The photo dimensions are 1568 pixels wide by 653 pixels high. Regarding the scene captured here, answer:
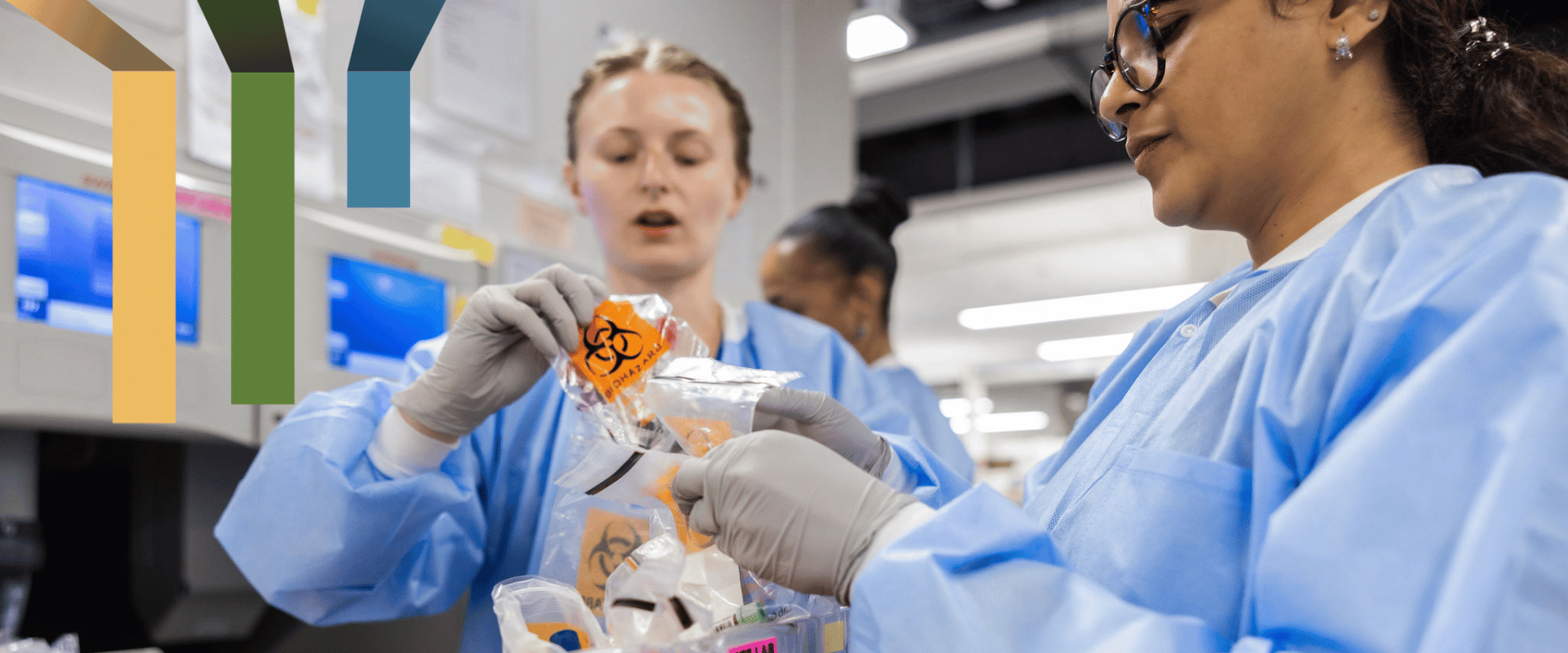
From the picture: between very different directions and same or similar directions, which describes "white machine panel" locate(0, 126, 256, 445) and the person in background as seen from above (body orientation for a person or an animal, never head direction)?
very different directions

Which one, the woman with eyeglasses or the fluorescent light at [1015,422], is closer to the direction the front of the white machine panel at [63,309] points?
the woman with eyeglasses

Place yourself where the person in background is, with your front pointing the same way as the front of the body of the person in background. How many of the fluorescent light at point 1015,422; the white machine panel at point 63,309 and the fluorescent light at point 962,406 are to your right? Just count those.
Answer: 2

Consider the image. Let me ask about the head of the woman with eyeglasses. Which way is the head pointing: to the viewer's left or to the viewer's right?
to the viewer's left

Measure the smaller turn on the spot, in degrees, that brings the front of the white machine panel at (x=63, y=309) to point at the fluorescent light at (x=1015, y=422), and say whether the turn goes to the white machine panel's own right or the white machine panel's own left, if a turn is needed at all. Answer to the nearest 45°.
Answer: approximately 90° to the white machine panel's own left

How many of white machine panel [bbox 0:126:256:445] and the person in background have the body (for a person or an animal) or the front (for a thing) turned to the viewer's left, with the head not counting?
1

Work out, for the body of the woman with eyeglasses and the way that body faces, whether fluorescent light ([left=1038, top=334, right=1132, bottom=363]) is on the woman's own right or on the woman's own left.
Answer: on the woman's own right

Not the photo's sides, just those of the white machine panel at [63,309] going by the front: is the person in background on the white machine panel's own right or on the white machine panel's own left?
on the white machine panel's own left

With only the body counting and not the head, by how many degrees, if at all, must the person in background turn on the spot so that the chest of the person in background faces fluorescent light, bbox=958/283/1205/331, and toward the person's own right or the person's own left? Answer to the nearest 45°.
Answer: approximately 90° to the person's own right

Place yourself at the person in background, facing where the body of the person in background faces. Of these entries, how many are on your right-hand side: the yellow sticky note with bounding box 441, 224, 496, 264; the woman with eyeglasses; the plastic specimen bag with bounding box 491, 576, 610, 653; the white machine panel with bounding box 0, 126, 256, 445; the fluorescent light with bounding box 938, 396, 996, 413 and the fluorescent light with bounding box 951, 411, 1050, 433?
2

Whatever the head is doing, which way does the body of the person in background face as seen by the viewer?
to the viewer's left
